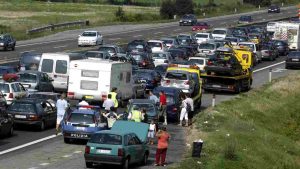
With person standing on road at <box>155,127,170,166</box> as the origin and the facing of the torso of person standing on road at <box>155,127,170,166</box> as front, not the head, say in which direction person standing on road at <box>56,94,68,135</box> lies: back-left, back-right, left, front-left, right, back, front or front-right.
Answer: front-left

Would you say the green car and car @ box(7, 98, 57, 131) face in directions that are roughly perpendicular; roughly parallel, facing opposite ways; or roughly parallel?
roughly parallel

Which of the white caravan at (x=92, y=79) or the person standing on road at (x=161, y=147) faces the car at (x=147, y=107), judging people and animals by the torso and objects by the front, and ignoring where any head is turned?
the person standing on road

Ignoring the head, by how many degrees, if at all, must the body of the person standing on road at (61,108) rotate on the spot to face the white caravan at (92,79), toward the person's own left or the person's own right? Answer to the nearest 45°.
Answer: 0° — they already face it

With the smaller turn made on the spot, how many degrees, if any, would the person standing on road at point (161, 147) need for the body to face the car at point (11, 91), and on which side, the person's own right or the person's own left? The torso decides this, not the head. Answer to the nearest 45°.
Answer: approximately 45° to the person's own left

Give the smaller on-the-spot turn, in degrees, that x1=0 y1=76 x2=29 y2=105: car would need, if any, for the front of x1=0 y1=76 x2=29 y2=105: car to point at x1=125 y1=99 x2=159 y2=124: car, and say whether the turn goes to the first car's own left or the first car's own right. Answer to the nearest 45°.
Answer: approximately 90° to the first car's own right

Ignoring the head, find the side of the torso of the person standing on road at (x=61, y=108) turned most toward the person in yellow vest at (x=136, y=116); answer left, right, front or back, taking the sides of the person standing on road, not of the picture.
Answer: right

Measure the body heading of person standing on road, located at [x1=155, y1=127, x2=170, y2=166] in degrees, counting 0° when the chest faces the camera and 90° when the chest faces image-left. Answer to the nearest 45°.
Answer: approximately 180°

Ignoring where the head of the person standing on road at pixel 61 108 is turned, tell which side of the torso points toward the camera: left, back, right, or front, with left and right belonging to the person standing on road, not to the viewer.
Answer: back

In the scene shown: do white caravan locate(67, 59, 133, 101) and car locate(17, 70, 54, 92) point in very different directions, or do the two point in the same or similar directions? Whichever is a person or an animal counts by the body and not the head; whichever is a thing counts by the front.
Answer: same or similar directions

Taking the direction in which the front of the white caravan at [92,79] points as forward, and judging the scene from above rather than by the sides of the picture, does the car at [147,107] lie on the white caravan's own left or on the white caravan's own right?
on the white caravan's own right

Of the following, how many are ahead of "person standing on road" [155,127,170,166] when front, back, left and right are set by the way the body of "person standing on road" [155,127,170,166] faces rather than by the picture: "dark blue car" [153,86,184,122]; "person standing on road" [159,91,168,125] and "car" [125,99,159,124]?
3

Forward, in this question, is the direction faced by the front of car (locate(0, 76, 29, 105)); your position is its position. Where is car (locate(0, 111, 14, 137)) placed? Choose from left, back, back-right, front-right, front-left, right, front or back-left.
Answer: back-right

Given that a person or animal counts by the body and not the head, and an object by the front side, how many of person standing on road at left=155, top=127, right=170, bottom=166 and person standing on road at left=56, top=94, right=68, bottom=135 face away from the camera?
2

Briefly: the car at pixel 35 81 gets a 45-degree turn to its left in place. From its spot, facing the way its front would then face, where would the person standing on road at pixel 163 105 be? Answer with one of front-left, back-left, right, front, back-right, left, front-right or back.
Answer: back-right
